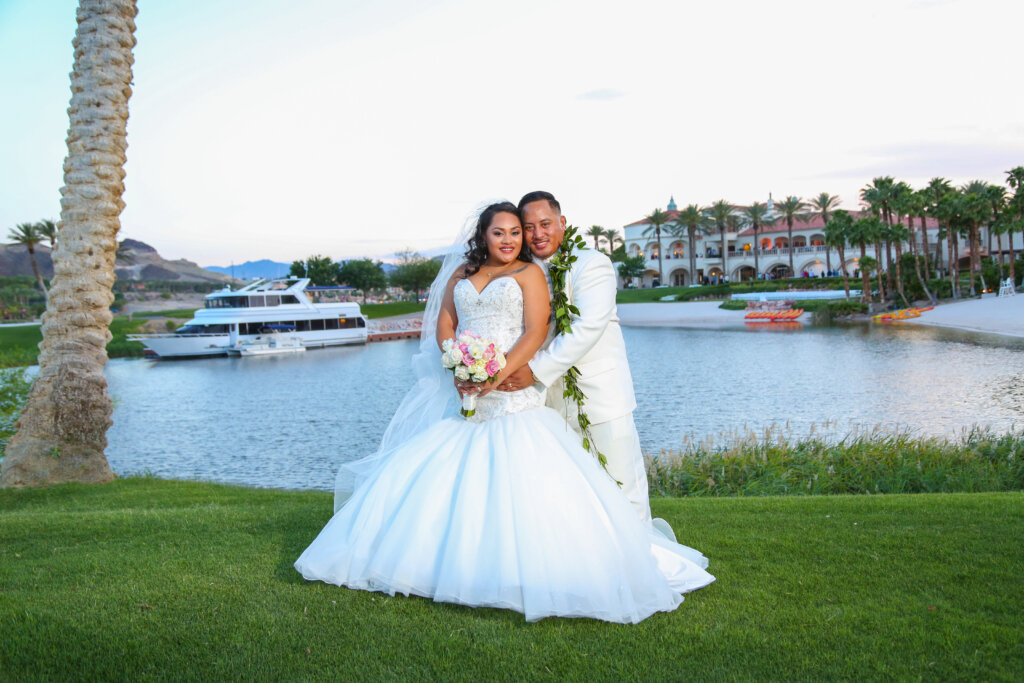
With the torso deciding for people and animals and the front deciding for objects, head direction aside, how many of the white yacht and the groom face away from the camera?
0

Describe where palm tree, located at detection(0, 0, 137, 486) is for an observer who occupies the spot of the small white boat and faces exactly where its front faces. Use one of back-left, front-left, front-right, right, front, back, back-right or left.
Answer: left

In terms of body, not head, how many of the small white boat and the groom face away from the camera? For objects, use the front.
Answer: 0

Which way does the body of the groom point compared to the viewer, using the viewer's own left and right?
facing the viewer and to the left of the viewer

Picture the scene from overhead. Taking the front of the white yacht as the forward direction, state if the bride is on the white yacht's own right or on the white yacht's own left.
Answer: on the white yacht's own left

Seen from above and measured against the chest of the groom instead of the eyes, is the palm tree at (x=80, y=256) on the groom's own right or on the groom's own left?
on the groom's own right

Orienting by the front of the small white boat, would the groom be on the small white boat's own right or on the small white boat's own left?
on the small white boat's own left

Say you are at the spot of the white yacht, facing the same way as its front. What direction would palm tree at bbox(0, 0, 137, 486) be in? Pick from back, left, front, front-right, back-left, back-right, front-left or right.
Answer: left

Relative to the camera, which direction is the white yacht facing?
to the viewer's left

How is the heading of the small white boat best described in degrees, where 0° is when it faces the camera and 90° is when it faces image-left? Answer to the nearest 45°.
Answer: approximately 90°
